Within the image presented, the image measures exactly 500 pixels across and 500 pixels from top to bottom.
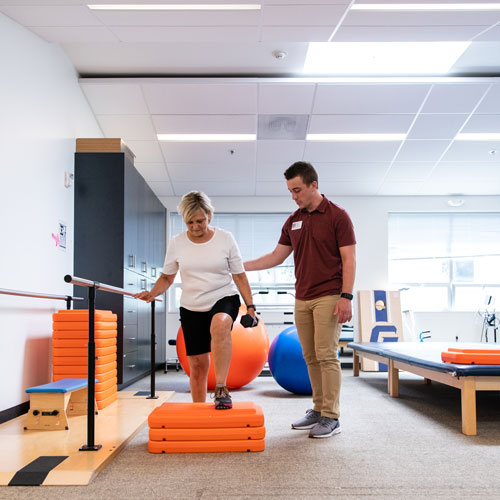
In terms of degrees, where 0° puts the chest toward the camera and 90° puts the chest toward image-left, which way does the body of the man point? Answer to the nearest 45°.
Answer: approximately 45°

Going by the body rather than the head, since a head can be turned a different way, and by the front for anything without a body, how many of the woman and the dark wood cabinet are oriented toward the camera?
1

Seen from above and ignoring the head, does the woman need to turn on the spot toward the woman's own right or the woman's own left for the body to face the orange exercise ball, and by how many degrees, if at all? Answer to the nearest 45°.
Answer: approximately 180°

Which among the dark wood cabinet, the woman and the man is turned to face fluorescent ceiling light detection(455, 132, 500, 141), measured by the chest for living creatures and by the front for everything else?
the dark wood cabinet

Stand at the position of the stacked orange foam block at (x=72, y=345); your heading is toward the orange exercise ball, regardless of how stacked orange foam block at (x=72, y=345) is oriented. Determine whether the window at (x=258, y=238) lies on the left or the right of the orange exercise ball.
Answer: left

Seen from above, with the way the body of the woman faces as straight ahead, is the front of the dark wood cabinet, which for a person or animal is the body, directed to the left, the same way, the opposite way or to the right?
to the left

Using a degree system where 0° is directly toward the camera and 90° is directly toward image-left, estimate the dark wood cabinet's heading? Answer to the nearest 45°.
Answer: approximately 270°

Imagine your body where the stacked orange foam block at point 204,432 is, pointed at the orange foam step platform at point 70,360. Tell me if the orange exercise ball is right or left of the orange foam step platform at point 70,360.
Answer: right

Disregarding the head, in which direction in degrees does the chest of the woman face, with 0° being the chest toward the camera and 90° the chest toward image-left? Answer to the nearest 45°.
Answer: approximately 0°
